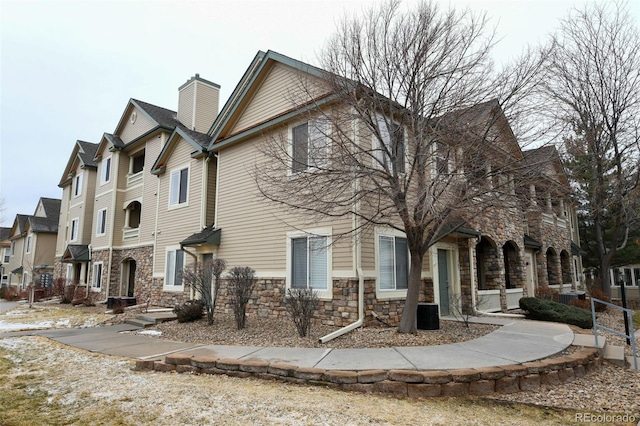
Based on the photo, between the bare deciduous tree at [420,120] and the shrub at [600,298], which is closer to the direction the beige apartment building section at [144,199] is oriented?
the bare deciduous tree

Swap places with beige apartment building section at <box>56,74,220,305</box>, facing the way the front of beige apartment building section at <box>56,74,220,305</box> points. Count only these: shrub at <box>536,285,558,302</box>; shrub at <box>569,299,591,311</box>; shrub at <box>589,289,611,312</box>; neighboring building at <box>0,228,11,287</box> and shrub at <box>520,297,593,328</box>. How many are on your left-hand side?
4

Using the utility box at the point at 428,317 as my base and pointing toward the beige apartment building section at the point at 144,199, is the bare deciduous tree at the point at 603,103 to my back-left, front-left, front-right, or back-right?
back-right

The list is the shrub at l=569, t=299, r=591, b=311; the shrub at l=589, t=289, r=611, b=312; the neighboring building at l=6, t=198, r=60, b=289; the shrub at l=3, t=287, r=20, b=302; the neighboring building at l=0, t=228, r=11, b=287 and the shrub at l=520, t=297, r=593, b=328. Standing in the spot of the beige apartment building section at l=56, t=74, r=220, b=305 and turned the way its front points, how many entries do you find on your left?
3

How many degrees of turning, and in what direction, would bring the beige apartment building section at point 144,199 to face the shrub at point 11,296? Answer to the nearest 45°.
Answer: approximately 90° to its right

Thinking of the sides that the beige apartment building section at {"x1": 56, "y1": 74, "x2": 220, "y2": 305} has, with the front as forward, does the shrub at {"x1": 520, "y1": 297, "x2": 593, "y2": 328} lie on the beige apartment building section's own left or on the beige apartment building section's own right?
on the beige apartment building section's own left

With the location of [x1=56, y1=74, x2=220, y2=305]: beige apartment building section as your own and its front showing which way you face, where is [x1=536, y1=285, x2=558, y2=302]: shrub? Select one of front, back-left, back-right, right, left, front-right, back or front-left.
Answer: left

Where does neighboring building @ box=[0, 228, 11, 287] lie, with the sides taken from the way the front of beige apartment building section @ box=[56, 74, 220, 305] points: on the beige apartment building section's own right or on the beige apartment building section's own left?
on the beige apartment building section's own right

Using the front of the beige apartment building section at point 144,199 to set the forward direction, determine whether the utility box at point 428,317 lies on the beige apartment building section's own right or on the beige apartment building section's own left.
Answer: on the beige apartment building section's own left

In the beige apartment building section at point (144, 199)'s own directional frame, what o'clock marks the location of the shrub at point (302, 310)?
The shrub is roughly at 10 o'clock from the beige apartment building section.

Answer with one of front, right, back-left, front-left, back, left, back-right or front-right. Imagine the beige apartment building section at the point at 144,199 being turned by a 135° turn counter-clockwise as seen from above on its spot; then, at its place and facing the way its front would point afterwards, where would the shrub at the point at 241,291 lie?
right

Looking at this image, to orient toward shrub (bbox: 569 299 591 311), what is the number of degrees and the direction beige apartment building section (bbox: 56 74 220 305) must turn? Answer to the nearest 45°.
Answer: approximately 90° to its left

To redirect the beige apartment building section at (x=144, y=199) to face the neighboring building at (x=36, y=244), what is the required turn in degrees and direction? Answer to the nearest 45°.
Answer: approximately 135° to its right

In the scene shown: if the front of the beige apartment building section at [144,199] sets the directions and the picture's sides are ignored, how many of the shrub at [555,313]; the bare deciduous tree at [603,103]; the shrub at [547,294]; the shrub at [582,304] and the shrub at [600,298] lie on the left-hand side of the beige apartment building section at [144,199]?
5

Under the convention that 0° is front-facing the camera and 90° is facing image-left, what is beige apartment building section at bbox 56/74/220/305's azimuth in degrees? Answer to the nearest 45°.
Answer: approximately 45°
